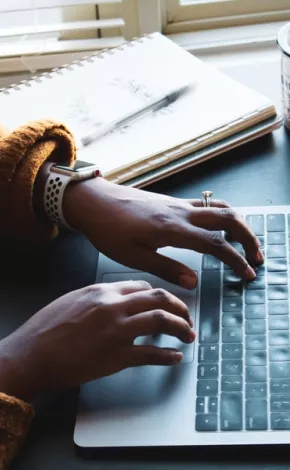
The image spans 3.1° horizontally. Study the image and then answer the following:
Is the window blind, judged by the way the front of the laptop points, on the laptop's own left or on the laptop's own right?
on the laptop's own right

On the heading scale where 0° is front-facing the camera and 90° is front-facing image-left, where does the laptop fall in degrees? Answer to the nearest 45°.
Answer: approximately 90°

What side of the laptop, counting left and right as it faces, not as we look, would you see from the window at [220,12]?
right
